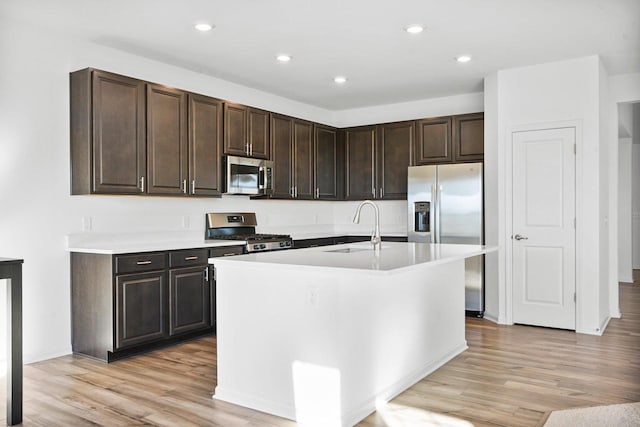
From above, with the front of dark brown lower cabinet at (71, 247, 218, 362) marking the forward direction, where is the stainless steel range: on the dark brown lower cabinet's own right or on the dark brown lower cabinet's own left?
on the dark brown lower cabinet's own left

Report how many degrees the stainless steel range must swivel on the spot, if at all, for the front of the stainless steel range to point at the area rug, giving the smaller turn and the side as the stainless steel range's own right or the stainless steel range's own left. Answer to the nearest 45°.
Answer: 0° — it already faces it

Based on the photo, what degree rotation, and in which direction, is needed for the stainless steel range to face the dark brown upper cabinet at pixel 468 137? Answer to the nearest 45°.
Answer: approximately 45° to its left

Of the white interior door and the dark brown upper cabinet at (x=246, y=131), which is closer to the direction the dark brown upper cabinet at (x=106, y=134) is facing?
the white interior door

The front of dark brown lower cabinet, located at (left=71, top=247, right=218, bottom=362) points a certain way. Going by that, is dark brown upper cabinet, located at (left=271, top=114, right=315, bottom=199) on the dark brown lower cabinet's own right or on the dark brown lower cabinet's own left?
on the dark brown lower cabinet's own left

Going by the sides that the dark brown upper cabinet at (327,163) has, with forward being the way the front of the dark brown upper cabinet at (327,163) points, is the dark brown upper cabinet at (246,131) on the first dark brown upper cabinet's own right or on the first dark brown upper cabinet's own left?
on the first dark brown upper cabinet's own right
